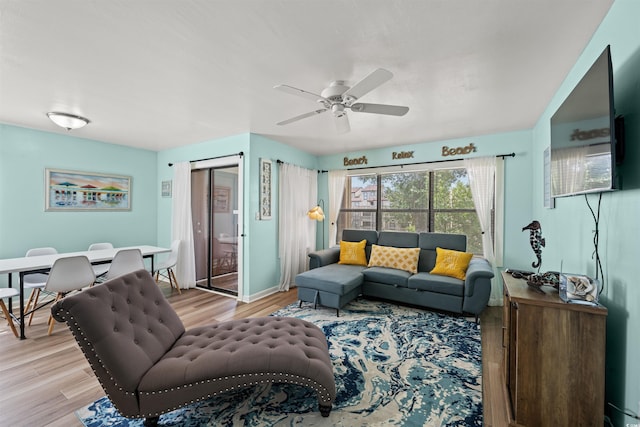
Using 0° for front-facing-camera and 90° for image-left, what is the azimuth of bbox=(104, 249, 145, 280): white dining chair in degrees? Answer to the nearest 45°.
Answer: approximately 135°

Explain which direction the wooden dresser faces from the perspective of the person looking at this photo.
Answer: facing to the left of the viewer

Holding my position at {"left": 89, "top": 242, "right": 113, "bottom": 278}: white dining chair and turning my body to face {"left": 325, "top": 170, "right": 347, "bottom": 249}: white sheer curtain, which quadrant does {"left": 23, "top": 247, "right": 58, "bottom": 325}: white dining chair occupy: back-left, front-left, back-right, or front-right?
back-right

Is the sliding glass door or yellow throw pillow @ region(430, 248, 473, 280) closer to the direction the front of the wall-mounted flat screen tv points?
the sliding glass door

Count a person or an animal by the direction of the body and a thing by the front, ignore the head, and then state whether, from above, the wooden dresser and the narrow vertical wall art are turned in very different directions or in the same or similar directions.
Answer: very different directions

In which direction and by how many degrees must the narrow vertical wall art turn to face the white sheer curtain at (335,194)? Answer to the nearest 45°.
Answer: approximately 90° to its left

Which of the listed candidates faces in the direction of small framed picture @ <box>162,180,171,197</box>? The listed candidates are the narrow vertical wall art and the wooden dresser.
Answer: the wooden dresser

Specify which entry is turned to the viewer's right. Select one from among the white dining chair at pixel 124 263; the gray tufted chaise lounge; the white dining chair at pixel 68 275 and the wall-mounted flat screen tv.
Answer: the gray tufted chaise lounge
